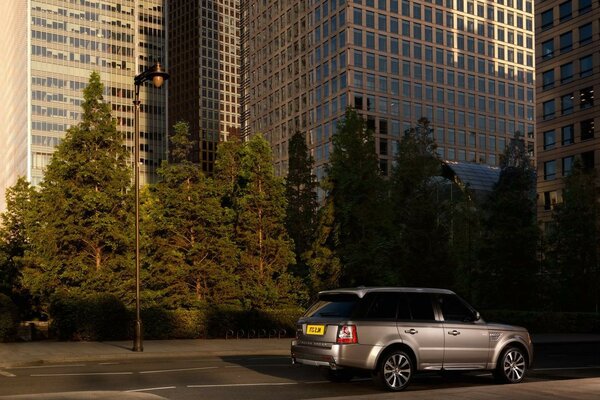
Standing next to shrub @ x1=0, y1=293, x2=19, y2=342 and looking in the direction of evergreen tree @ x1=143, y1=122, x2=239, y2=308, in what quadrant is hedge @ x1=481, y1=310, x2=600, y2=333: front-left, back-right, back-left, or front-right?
front-right

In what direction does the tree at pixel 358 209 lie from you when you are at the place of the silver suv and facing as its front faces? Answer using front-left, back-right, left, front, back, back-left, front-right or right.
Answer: front-left

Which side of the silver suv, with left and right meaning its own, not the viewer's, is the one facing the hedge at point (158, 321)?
left

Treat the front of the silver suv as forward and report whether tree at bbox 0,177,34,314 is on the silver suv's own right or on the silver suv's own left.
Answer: on the silver suv's own left

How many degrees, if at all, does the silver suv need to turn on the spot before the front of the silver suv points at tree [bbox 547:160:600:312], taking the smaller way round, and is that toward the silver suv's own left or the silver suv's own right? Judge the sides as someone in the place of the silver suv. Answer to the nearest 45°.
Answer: approximately 45° to the silver suv's own left

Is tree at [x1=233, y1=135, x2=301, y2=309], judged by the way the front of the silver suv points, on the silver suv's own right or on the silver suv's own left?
on the silver suv's own left

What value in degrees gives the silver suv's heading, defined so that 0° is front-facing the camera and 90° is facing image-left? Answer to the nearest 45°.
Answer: approximately 225°

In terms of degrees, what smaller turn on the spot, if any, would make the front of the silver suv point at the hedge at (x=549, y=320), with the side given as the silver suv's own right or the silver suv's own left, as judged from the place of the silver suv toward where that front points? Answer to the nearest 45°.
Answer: approximately 45° to the silver suv's own left
